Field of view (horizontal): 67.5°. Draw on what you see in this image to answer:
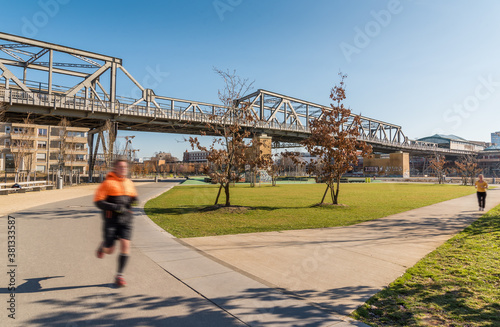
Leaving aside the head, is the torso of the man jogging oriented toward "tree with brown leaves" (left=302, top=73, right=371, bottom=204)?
no
